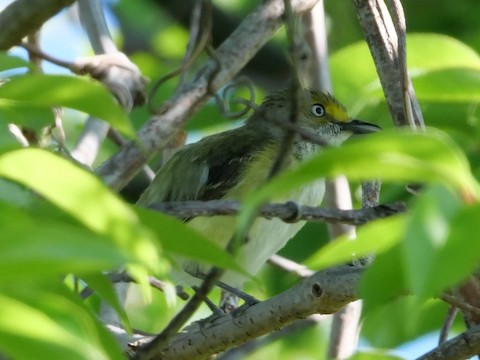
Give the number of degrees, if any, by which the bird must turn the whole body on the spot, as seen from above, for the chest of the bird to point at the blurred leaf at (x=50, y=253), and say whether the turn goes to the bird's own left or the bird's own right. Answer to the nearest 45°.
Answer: approximately 90° to the bird's own right

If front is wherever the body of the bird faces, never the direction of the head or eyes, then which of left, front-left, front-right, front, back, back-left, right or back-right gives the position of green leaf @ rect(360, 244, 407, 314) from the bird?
right

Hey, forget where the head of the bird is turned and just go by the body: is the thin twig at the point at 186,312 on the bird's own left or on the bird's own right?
on the bird's own right

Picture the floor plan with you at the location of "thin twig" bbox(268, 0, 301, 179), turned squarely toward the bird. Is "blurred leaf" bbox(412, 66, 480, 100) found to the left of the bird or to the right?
right

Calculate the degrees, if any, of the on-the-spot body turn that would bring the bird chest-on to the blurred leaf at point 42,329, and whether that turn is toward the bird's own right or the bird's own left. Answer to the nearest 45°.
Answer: approximately 90° to the bird's own right

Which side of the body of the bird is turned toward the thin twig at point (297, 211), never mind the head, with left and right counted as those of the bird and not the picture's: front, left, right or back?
right

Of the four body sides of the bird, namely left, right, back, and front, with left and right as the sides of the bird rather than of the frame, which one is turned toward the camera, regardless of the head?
right

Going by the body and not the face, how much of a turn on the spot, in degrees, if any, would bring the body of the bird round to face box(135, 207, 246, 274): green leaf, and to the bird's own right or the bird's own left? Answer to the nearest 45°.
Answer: approximately 90° to the bird's own right

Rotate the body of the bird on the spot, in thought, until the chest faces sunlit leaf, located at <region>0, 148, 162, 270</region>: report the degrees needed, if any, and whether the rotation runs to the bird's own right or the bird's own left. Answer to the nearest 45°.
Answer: approximately 90° to the bird's own right
